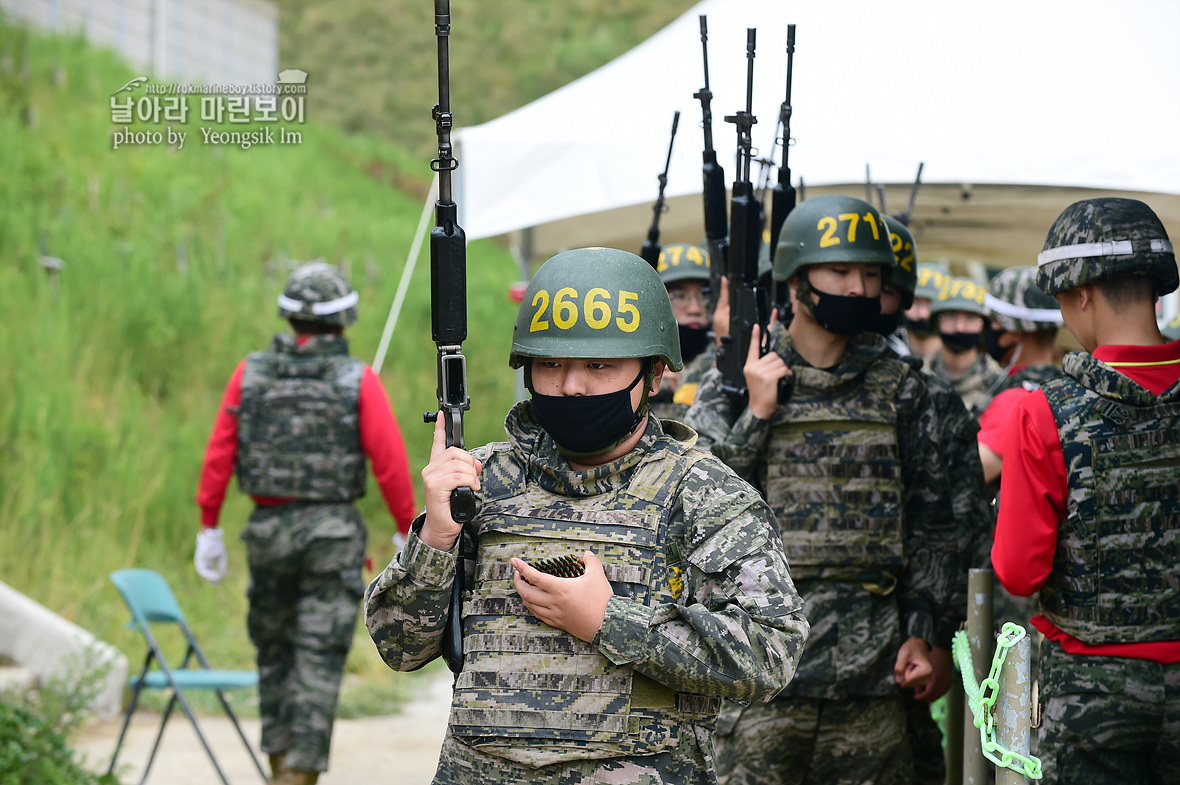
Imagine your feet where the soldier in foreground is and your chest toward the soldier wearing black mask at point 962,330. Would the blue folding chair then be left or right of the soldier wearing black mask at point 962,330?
left

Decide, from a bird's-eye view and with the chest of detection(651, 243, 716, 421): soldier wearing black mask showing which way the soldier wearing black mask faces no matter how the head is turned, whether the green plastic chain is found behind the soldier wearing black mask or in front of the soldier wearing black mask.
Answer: in front

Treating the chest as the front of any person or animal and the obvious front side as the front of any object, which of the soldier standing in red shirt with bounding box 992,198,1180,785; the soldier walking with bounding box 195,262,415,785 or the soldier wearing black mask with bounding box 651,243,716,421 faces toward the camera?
the soldier wearing black mask

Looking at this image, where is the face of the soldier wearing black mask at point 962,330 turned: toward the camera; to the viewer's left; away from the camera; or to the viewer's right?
toward the camera

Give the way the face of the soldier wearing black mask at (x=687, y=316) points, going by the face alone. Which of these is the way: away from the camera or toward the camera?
toward the camera

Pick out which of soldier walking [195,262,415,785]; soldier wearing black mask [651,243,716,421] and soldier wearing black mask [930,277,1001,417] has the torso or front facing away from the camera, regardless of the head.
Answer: the soldier walking

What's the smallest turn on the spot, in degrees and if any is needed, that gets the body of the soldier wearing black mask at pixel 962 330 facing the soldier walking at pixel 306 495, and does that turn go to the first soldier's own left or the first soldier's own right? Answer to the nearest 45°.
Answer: approximately 45° to the first soldier's own right

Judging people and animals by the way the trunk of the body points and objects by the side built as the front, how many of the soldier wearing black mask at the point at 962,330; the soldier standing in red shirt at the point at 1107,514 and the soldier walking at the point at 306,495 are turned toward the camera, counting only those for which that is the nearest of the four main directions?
1

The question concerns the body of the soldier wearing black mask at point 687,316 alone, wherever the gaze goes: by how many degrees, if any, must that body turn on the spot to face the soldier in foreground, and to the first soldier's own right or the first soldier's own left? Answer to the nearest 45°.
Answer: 0° — they already face them

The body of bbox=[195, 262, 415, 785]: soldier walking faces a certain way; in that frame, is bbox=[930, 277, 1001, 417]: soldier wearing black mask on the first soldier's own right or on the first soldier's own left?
on the first soldier's own right

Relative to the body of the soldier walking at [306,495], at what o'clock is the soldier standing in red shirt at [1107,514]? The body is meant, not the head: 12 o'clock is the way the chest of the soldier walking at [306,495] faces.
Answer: the soldier standing in red shirt at [1107,514] is roughly at 5 o'clock from the soldier walking at [306,495].

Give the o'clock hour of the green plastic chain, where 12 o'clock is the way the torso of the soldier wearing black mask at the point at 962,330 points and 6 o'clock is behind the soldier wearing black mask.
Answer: The green plastic chain is roughly at 12 o'clock from the soldier wearing black mask.

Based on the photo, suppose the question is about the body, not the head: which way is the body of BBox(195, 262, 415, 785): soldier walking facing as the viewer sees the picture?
away from the camera

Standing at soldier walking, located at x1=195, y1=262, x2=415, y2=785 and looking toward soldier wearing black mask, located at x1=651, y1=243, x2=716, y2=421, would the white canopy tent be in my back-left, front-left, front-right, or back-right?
front-left

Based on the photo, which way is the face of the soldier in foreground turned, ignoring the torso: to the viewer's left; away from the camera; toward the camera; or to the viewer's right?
toward the camera

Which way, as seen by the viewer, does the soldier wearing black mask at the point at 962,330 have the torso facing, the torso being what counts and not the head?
toward the camera

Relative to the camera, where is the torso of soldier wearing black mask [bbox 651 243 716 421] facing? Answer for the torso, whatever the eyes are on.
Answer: toward the camera
